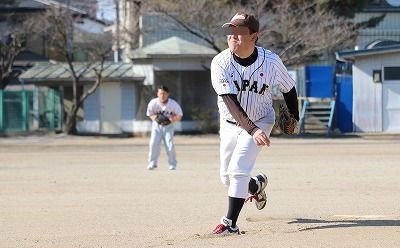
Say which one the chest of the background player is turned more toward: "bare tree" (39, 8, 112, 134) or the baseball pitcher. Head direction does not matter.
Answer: the baseball pitcher

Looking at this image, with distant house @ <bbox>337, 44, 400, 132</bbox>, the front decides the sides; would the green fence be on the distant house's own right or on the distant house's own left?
on the distant house's own right

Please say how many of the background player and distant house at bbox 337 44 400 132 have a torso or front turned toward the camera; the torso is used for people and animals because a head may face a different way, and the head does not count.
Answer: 2

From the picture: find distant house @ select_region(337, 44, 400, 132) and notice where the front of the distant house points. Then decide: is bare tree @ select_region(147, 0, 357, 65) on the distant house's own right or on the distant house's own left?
on the distant house's own right

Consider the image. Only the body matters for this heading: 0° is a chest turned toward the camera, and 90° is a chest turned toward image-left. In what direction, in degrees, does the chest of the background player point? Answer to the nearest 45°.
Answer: approximately 0°

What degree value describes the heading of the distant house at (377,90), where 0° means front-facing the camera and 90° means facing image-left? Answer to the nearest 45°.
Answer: approximately 0°

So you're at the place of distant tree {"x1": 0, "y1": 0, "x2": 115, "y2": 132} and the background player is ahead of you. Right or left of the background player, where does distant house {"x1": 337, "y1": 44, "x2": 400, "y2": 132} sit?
left

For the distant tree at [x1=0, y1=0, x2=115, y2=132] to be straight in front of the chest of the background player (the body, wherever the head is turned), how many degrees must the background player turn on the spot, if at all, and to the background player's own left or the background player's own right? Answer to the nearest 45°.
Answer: approximately 180°

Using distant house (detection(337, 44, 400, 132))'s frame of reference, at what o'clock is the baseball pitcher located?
The baseball pitcher is roughly at 12 o'clock from the distant house.

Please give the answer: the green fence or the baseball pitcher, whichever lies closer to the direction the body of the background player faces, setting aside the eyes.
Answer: the baseball pitcher
